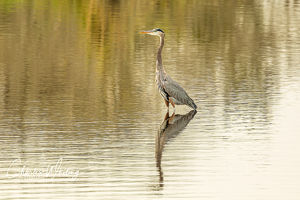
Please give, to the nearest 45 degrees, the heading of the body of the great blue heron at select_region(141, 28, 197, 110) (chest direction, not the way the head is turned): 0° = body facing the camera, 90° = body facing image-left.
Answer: approximately 90°
